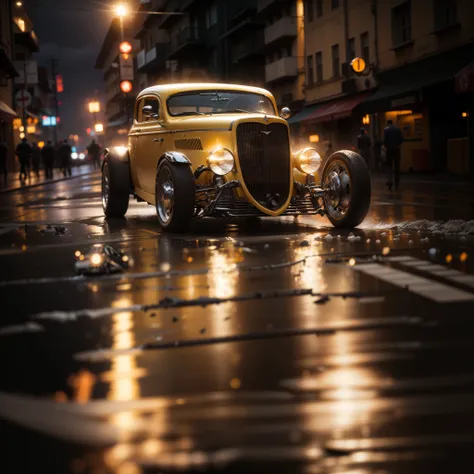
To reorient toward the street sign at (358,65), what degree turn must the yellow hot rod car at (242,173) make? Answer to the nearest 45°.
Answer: approximately 135° to its left

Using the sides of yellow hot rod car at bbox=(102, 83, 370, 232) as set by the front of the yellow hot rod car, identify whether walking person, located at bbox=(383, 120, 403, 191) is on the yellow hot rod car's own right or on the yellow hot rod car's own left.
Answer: on the yellow hot rod car's own left

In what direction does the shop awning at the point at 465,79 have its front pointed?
to the viewer's left

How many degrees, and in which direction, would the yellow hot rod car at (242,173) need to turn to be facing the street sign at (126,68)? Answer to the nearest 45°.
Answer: approximately 135° to its left

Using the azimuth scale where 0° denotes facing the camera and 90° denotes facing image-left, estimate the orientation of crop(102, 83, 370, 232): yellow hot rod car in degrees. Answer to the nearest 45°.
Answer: approximately 315°

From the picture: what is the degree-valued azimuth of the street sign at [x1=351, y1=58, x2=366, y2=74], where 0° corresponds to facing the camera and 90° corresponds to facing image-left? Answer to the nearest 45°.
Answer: approximately 0°

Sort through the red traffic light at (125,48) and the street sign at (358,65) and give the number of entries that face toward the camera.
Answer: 2
